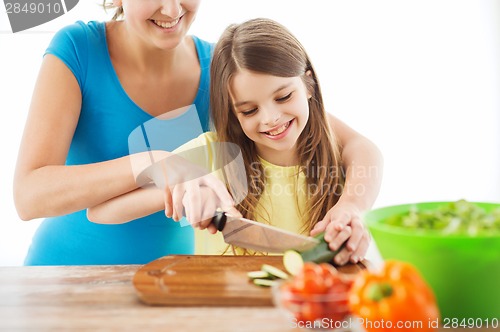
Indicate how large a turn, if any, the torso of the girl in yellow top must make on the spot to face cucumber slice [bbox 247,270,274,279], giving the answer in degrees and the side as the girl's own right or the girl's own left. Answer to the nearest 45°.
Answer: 0° — they already face it

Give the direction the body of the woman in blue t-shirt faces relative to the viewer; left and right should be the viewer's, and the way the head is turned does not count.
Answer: facing the viewer and to the right of the viewer

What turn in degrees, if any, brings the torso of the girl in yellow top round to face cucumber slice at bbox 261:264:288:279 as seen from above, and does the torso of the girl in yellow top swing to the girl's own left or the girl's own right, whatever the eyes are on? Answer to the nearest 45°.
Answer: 0° — they already face it

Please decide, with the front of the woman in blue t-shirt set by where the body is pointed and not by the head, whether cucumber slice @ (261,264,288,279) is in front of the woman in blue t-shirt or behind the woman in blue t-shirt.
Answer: in front

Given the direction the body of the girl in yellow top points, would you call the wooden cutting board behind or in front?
in front

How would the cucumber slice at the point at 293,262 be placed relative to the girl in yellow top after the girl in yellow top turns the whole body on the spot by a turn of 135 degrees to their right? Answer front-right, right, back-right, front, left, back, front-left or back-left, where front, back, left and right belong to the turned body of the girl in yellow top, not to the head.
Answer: back-left

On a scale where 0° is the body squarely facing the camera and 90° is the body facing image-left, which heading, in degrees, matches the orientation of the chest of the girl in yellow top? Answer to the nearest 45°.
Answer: approximately 0°

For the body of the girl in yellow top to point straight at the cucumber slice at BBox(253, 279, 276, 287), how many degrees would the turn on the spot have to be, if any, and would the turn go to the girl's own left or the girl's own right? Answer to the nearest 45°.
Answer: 0° — they already face it
